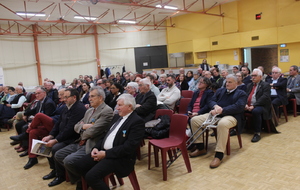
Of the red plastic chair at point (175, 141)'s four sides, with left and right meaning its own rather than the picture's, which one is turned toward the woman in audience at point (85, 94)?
right

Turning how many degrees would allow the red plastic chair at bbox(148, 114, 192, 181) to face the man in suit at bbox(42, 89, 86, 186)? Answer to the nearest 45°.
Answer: approximately 45° to its right

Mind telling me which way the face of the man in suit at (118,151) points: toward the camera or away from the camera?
toward the camera

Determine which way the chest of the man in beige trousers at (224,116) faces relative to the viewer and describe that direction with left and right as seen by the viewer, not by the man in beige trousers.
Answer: facing the viewer and to the left of the viewer

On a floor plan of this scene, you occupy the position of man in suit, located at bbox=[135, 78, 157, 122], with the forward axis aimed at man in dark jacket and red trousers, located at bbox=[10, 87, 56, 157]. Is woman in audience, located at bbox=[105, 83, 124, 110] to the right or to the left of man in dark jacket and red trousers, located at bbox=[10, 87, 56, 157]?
right

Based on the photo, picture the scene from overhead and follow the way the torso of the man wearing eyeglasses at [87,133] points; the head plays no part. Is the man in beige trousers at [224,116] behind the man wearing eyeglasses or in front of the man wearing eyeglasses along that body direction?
behind

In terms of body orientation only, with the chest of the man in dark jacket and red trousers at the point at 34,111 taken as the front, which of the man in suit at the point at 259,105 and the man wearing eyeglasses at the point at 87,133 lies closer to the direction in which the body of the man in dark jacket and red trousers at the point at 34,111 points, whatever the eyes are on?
the man wearing eyeglasses

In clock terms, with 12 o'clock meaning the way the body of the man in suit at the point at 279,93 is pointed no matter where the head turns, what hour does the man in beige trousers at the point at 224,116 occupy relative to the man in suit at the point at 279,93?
the man in beige trousers at the point at 224,116 is roughly at 11 o'clock from the man in suit at the point at 279,93.

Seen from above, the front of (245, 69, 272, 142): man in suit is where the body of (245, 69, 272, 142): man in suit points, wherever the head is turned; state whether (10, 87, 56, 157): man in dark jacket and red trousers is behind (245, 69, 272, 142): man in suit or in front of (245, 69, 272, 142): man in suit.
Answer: in front

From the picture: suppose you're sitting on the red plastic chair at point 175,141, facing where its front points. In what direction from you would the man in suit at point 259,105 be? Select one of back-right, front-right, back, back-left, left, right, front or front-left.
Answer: back

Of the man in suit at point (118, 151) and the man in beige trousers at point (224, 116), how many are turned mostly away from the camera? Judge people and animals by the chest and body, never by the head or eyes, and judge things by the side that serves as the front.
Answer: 0

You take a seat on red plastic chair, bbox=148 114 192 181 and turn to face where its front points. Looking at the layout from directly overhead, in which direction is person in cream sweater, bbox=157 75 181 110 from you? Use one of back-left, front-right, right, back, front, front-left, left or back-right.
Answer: back-right

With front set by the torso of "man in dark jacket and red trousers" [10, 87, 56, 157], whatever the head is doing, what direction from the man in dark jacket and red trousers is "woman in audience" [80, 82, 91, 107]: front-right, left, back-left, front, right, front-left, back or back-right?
back

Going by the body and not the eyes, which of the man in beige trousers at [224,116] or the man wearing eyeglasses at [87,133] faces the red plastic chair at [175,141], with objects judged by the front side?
the man in beige trousers
